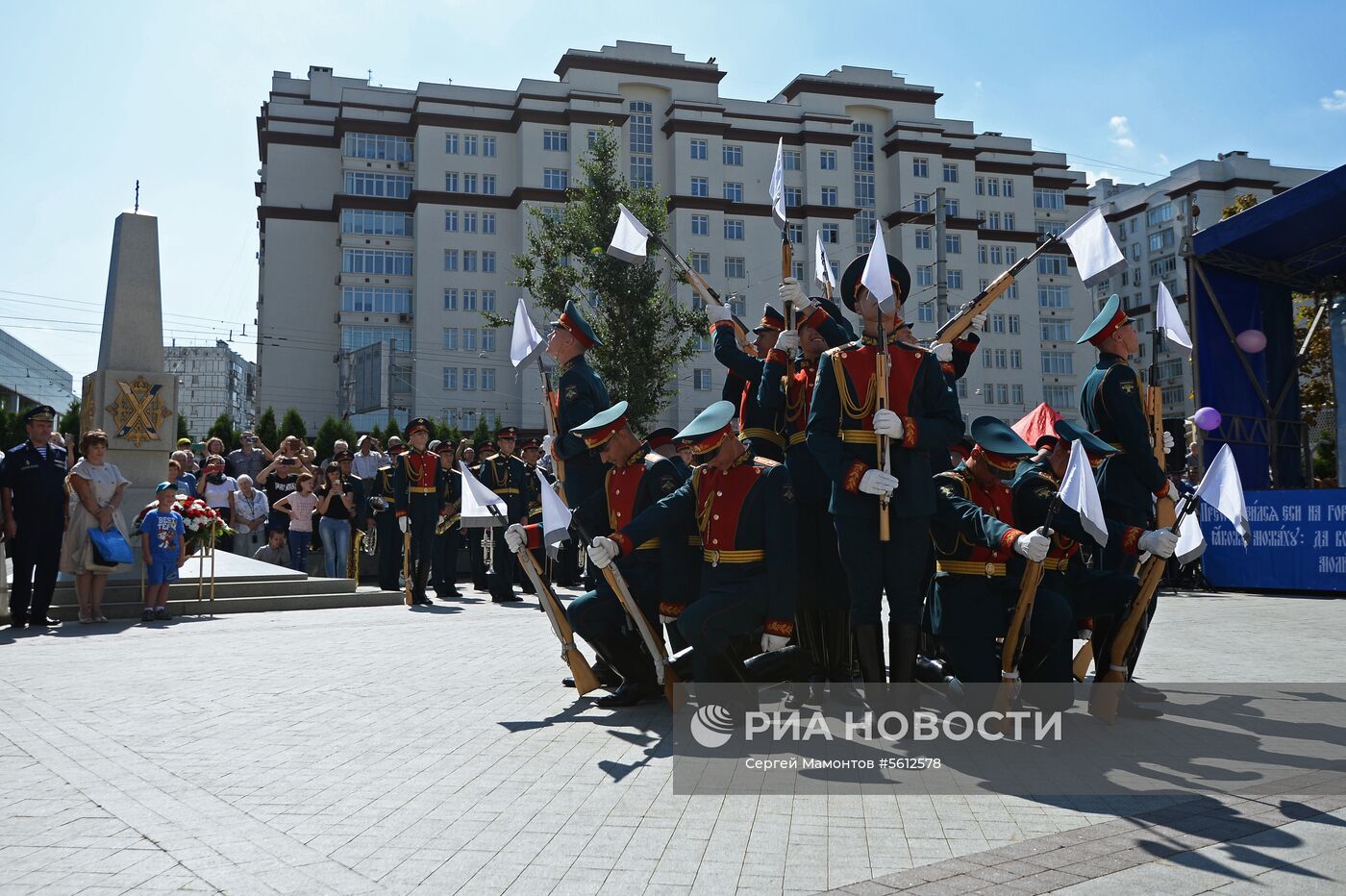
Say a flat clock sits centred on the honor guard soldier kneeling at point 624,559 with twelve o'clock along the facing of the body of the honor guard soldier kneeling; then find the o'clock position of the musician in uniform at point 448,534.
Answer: The musician in uniform is roughly at 4 o'clock from the honor guard soldier kneeling.

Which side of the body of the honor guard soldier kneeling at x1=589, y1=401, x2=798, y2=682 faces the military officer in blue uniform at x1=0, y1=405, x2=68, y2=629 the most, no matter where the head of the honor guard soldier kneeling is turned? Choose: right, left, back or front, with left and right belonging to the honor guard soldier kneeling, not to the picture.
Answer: right

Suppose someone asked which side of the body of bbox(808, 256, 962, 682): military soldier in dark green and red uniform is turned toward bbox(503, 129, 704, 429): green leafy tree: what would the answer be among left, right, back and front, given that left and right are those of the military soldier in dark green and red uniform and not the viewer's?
back

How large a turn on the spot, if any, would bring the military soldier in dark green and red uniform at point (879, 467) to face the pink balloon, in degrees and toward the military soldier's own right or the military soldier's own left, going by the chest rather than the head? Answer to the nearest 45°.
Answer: approximately 135° to the military soldier's own left

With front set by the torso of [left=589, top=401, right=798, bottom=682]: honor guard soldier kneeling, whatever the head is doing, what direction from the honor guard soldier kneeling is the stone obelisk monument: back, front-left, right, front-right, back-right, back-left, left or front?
right

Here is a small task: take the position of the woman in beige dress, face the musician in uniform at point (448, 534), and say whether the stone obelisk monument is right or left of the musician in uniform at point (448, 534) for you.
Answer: left

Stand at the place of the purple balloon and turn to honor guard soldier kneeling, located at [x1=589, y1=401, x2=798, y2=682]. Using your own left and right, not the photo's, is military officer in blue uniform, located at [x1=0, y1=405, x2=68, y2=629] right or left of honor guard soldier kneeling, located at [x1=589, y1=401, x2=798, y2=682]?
right

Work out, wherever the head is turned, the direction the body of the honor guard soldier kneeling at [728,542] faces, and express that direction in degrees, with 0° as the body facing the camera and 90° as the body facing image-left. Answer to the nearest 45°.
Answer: approximately 45°

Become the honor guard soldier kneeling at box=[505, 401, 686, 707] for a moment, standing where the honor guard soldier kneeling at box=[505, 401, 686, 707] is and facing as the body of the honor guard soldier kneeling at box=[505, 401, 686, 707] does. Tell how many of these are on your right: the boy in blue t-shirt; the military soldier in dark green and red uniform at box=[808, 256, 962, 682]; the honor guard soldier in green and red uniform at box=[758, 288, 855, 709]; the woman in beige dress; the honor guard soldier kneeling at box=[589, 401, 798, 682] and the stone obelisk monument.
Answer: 3

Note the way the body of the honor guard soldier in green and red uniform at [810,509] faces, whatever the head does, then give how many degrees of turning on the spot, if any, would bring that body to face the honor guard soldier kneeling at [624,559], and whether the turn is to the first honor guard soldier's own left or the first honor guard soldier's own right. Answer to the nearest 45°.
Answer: approximately 45° to the first honor guard soldier's own right
